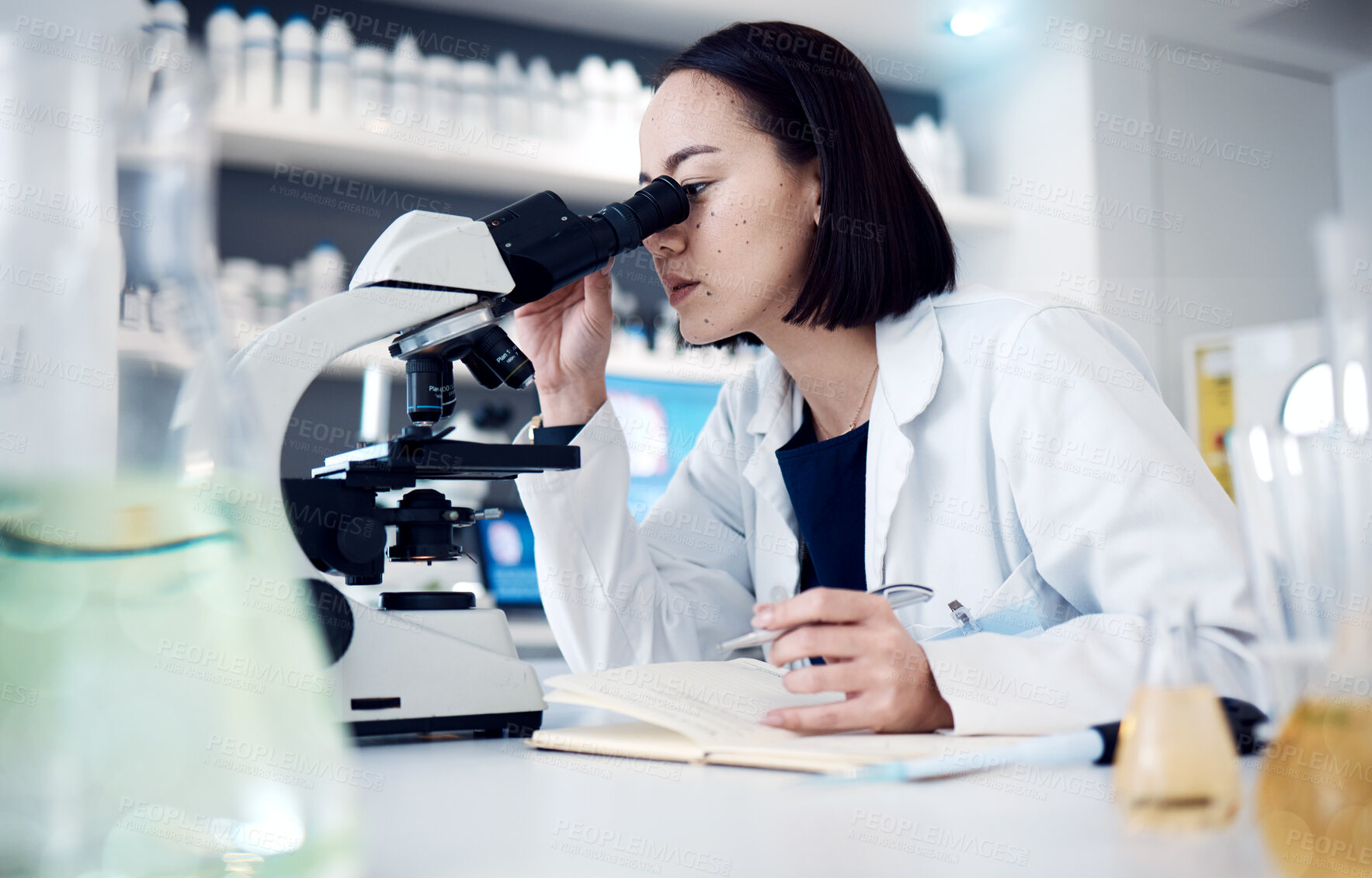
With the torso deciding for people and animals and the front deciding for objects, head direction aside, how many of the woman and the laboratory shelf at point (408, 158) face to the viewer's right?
0

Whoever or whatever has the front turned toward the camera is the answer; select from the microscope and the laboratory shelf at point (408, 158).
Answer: the laboratory shelf

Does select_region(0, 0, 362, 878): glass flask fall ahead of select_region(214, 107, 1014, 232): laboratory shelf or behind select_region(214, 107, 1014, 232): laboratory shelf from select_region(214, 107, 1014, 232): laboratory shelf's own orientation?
ahead

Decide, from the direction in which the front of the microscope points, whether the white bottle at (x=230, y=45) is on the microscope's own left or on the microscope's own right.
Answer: on the microscope's own left

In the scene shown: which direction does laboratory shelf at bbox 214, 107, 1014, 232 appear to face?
toward the camera

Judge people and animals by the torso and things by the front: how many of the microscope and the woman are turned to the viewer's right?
1

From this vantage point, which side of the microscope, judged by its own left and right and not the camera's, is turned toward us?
right

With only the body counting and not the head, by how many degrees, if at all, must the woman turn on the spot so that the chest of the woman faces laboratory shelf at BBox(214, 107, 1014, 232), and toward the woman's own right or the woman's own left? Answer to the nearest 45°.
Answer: approximately 90° to the woman's own right

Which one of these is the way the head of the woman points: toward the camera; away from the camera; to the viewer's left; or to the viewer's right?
to the viewer's left

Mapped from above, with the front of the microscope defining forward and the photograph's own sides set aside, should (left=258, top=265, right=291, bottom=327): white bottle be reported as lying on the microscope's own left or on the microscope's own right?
on the microscope's own left

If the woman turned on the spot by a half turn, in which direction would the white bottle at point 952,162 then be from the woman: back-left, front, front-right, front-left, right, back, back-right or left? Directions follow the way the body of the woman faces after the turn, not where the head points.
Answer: front-left

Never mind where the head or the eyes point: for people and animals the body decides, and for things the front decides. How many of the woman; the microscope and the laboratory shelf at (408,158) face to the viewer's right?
1

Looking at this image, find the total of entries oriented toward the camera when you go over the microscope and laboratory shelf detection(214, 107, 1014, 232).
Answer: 1

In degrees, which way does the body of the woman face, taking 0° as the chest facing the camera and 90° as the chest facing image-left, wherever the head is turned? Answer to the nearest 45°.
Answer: approximately 45°

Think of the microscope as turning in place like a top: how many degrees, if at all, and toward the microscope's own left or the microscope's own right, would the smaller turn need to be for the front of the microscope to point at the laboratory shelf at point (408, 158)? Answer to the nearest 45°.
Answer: approximately 90° to the microscope's own left
